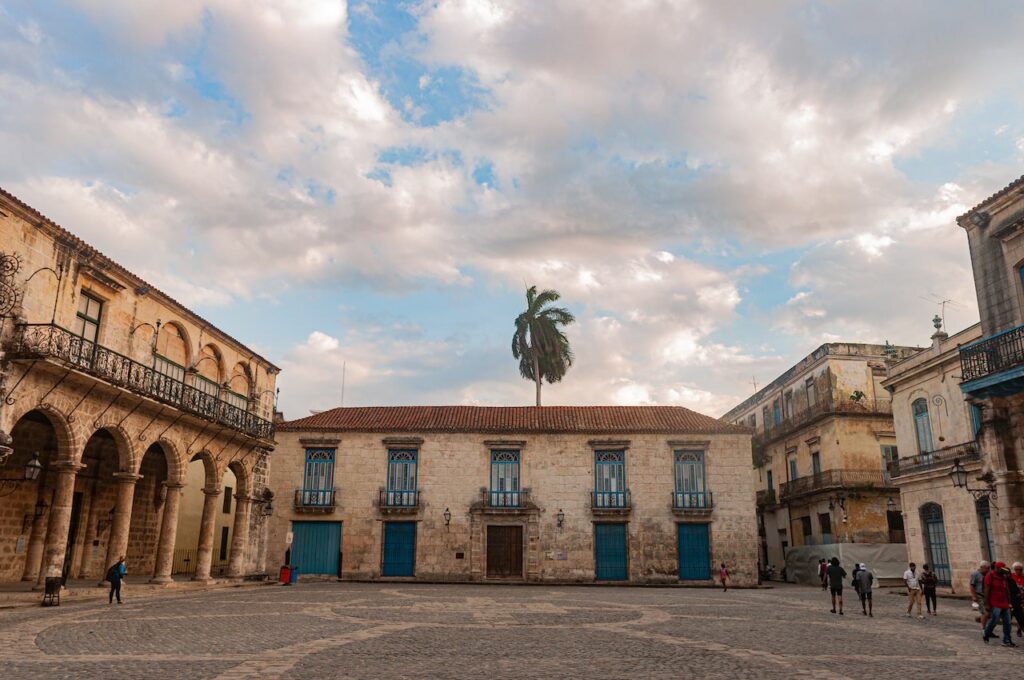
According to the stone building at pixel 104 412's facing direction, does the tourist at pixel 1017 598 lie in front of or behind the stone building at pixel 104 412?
in front

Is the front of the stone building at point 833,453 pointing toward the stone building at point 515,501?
yes

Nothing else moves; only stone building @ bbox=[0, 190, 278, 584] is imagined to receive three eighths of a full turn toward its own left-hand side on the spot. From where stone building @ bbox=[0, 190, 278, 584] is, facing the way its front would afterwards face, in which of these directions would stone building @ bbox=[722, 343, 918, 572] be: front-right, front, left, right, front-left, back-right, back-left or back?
right

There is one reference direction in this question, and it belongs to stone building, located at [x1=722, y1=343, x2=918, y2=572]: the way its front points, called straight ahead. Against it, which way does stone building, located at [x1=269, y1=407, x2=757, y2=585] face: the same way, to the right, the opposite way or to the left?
to the left

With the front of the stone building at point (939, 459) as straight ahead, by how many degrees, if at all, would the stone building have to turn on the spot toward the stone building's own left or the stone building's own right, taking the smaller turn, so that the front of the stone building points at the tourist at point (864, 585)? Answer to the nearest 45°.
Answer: approximately 45° to the stone building's own left

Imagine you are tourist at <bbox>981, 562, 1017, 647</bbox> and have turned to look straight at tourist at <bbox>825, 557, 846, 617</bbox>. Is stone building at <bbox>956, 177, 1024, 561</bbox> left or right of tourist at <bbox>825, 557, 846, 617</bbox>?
right

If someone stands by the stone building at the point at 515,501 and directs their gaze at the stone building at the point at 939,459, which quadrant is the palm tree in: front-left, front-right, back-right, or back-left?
back-left

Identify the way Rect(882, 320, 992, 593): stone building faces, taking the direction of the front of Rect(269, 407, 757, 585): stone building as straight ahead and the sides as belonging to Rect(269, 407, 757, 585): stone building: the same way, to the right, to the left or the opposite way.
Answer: to the right

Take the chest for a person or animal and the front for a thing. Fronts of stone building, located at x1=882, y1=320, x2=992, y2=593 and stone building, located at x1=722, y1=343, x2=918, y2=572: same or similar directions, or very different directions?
same or similar directions

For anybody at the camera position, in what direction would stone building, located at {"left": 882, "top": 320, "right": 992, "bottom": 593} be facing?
facing the viewer and to the left of the viewer

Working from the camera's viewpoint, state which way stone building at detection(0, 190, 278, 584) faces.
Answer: facing the viewer and to the right of the viewer

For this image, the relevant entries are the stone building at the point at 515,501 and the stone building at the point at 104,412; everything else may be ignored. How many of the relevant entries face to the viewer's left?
0

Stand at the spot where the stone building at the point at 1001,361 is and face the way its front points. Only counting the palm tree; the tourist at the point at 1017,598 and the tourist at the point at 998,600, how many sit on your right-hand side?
1

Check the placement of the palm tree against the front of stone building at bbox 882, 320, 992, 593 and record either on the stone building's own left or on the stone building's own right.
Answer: on the stone building's own right

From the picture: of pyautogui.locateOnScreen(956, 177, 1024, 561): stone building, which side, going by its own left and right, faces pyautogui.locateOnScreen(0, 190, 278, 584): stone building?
front

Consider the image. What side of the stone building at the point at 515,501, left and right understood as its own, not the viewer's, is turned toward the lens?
front

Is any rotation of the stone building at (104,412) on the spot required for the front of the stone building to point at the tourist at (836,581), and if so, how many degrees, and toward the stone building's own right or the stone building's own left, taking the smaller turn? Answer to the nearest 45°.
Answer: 0° — it already faces them

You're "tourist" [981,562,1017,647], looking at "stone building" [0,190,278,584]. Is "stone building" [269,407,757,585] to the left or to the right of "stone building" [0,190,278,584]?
right

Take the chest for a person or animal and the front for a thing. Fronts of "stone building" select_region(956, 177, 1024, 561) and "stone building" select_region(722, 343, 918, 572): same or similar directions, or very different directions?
same or similar directions
